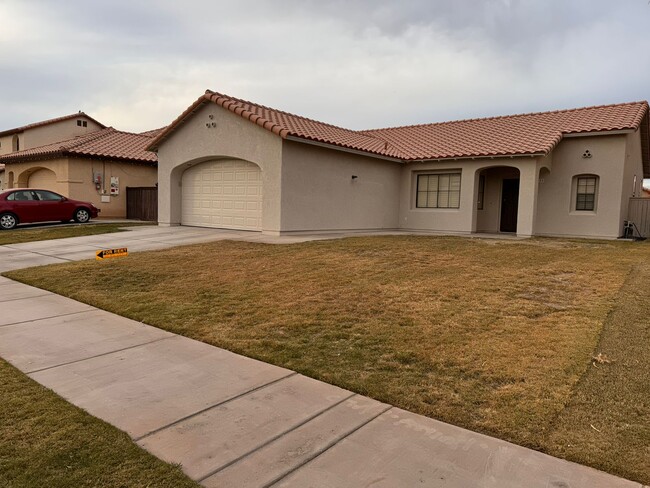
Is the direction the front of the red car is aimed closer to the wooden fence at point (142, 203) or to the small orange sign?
the wooden fence

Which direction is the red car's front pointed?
to the viewer's right

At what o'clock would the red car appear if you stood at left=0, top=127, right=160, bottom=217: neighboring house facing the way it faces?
The red car is roughly at 11 o'clock from the neighboring house.

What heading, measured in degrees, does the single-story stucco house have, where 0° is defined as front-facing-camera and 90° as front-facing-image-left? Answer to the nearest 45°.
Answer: approximately 45°

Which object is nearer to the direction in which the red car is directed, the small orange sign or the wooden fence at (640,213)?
the wooden fence

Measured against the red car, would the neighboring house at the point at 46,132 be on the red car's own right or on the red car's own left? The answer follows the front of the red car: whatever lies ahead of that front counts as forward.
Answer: on the red car's own left

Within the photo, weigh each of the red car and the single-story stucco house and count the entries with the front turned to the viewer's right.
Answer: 1

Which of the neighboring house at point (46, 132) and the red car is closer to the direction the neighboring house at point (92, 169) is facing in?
the red car

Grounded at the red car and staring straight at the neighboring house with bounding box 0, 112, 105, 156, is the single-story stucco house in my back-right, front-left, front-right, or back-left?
back-right
